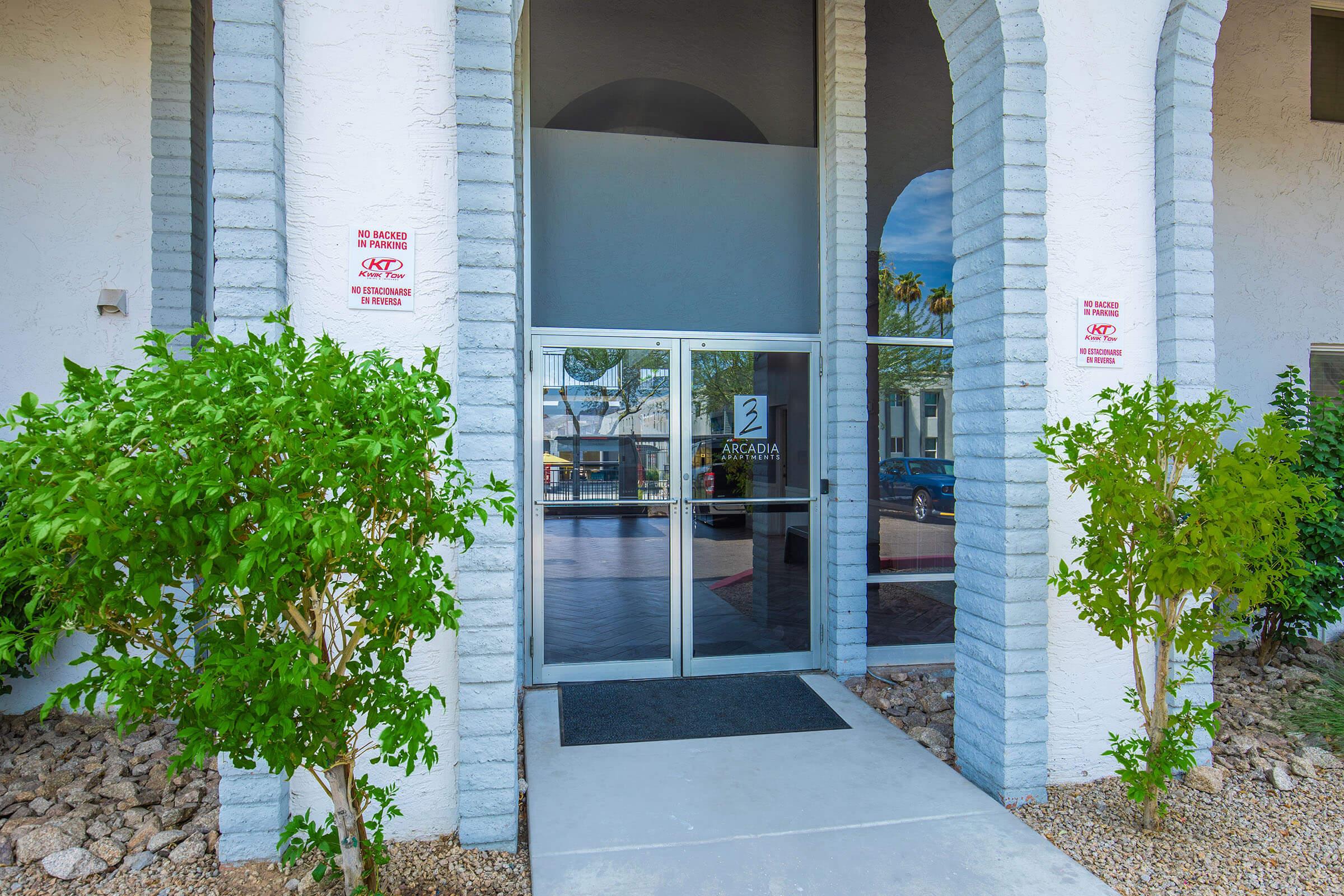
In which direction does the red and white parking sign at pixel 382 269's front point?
toward the camera

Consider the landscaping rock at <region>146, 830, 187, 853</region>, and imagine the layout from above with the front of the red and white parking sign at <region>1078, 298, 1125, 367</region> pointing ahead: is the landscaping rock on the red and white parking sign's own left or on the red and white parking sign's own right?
on the red and white parking sign's own right

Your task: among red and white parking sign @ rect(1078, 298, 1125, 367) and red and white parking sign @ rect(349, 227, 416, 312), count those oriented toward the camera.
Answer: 2

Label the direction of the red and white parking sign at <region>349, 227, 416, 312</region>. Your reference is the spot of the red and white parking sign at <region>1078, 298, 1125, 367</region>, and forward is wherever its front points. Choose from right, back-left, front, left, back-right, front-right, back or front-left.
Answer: front-right

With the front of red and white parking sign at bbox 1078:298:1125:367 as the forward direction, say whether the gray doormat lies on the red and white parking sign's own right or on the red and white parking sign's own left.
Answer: on the red and white parking sign's own right

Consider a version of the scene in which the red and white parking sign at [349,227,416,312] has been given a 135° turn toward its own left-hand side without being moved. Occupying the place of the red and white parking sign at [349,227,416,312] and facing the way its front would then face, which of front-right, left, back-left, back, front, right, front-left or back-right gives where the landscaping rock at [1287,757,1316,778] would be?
front-right

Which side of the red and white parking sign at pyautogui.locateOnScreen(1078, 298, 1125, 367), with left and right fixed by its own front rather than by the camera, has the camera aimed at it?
front

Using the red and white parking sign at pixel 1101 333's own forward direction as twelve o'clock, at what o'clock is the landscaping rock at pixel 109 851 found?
The landscaping rock is roughly at 2 o'clock from the red and white parking sign.

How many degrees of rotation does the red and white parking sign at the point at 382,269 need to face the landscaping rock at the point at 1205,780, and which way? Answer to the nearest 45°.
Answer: approximately 90° to its left

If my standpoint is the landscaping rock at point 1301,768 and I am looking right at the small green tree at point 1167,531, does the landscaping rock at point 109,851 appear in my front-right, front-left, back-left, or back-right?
front-right

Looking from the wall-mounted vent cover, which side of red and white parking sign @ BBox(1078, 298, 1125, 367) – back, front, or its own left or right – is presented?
right

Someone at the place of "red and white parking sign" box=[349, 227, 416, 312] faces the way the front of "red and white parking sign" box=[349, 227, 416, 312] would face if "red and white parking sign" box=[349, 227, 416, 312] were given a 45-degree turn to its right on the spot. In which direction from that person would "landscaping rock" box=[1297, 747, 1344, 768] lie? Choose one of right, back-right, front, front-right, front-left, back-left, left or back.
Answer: back-left

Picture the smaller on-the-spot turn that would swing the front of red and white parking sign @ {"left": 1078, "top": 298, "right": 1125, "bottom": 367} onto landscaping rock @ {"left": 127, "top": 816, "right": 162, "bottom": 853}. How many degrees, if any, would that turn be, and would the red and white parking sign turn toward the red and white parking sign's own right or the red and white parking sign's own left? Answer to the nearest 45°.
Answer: approximately 45° to the red and white parking sign's own right
